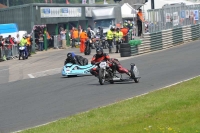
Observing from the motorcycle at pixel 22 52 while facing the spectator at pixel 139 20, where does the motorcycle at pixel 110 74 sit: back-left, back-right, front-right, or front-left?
front-right

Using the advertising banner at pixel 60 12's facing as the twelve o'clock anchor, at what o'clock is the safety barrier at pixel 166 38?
The safety barrier is roughly at 11 o'clock from the advertising banner.

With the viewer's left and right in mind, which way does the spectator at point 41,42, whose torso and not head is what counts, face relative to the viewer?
facing the viewer

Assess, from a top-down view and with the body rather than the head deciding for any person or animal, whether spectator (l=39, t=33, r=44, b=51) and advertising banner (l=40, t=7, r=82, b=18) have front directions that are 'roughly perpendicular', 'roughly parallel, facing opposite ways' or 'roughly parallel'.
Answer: roughly parallel

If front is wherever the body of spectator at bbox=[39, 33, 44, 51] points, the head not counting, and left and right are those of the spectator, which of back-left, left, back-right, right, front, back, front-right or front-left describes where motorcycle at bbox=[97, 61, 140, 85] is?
front

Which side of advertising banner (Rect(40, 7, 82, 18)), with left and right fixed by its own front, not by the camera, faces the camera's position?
front

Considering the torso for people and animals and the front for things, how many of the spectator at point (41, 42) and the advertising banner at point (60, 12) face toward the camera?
2

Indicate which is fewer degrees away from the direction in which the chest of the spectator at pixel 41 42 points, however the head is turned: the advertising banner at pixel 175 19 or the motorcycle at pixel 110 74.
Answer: the motorcycle

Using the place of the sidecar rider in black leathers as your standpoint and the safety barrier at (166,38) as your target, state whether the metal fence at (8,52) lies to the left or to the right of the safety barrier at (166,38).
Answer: left

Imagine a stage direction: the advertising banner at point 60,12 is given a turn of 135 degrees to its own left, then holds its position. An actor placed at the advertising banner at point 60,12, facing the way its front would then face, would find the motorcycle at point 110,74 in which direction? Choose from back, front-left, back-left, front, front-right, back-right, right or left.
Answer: back-right

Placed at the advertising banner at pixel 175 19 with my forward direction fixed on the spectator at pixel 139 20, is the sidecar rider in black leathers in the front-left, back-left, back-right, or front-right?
front-left

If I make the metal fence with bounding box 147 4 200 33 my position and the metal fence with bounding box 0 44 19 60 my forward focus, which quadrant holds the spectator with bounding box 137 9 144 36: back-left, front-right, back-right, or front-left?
front-left
